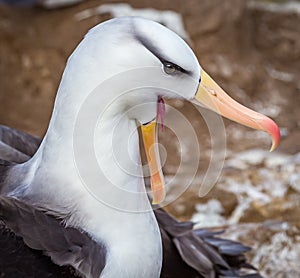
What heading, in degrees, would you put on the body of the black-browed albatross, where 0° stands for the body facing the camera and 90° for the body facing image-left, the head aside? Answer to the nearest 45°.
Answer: approximately 315°

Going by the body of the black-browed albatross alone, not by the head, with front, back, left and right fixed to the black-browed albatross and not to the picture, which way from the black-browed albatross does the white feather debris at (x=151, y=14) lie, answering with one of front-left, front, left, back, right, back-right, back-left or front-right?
back-left

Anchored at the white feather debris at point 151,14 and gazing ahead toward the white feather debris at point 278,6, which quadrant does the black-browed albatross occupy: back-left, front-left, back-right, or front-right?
back-right

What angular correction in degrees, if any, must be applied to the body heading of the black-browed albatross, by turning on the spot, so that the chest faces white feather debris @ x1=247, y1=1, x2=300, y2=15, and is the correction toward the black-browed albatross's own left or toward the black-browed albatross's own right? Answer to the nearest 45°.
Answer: approximately 90° to the black-browed albatross's own left
